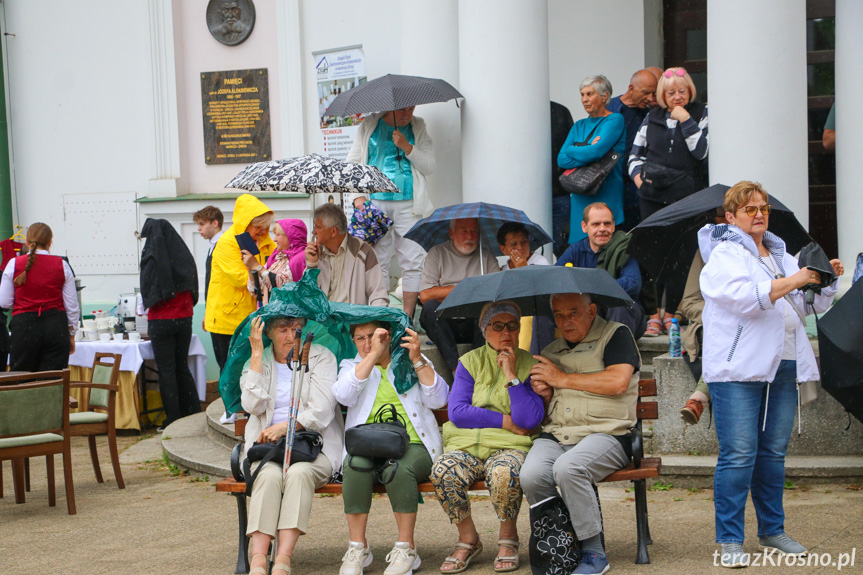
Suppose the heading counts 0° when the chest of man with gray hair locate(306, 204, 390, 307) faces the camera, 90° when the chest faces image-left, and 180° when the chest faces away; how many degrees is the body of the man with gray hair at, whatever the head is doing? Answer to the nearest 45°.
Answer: approximately 45°

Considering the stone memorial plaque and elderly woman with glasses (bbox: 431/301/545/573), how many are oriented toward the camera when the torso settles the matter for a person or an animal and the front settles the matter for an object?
2

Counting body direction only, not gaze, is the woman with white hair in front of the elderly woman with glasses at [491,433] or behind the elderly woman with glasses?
behind

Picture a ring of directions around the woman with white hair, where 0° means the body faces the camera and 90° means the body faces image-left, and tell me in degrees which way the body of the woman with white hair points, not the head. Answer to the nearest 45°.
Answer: approximately 45°
